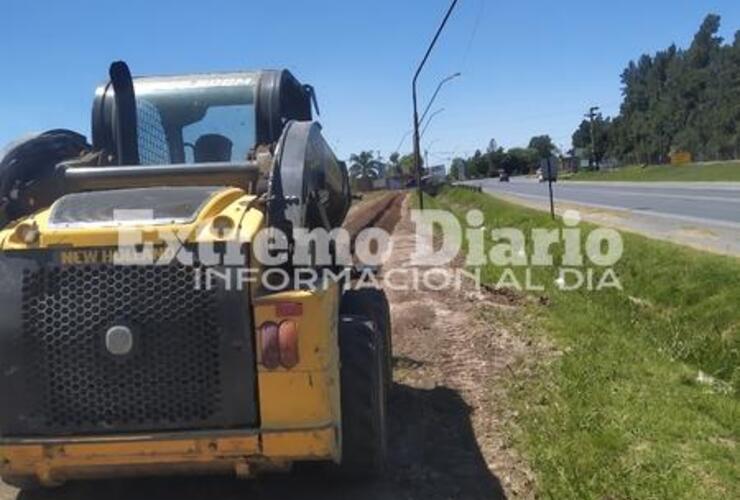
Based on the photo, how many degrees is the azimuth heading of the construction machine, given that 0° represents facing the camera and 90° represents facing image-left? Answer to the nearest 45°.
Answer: approximately 180°
